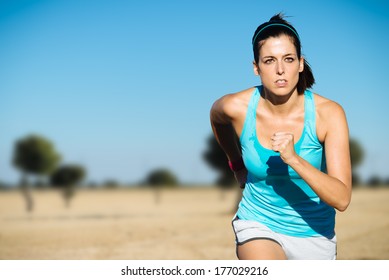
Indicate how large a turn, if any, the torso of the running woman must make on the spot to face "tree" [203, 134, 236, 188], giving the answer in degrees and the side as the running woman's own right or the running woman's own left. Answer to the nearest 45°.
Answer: approximately 180°

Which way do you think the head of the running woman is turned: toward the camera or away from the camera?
toward the camera

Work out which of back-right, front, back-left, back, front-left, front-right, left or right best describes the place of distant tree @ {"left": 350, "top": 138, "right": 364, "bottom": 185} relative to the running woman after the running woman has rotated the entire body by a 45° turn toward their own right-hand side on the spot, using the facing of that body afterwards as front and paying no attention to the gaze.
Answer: back-right

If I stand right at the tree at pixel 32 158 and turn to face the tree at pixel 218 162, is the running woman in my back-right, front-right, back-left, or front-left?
front-right

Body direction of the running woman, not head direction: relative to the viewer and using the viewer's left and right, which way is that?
facing the viewer

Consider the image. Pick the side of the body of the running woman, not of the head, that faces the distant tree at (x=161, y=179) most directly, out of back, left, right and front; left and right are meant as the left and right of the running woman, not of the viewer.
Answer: back

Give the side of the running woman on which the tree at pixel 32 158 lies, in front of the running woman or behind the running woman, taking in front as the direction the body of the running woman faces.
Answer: behind

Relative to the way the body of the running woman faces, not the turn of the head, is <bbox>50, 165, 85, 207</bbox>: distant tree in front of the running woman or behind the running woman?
behind

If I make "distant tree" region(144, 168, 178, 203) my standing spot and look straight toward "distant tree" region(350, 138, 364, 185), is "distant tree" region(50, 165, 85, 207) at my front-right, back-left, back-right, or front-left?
back-right

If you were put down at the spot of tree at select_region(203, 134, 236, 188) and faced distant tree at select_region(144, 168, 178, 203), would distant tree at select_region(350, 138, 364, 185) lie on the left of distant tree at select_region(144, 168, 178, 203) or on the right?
right
